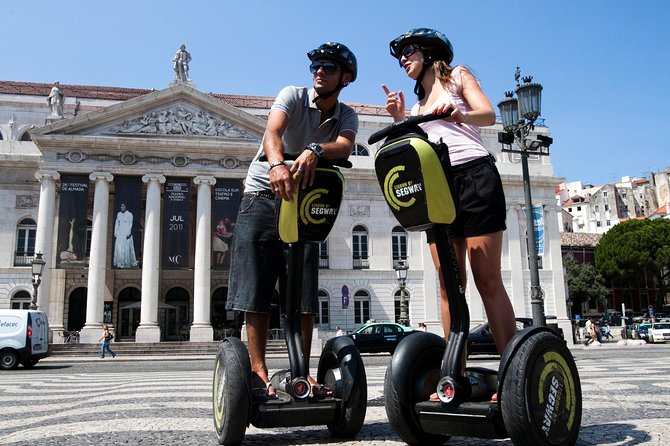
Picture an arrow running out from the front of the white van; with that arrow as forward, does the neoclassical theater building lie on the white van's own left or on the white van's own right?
on the white van's own right

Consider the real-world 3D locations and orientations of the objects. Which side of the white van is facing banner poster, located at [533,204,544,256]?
back

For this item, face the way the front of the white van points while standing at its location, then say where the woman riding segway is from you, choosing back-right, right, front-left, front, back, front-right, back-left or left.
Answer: back-left

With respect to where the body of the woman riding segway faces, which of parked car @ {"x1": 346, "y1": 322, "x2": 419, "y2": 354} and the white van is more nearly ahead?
the white van

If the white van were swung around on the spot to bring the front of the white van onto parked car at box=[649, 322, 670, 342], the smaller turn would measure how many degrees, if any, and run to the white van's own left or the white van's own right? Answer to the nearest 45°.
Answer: approximately 135° to the white van's own right

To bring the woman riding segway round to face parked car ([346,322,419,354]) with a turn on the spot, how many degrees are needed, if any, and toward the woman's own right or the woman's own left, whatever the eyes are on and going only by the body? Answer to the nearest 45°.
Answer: approximately 135° to the woman's own right

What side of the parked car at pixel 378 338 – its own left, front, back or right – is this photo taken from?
left

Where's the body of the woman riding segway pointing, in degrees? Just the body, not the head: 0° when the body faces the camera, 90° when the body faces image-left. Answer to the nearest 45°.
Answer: approximately 45°

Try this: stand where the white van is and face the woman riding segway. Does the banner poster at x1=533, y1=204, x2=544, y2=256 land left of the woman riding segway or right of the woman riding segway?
left

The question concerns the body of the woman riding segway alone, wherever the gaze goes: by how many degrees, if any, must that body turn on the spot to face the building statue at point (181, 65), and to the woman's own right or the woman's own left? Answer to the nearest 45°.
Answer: approximately 90° to the woman's own right

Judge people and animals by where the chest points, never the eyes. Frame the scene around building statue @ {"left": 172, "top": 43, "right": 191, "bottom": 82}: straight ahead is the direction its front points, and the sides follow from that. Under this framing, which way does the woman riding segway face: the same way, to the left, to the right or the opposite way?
to the right

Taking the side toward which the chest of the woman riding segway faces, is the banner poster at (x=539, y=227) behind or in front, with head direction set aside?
behind

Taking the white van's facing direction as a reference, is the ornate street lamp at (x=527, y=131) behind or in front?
behind

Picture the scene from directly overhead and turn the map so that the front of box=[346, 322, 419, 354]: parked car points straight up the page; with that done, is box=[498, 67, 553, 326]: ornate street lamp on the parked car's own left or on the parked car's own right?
on the parked car's own left

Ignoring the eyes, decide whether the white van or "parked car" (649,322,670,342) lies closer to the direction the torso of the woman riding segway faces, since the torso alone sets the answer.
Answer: the white van
